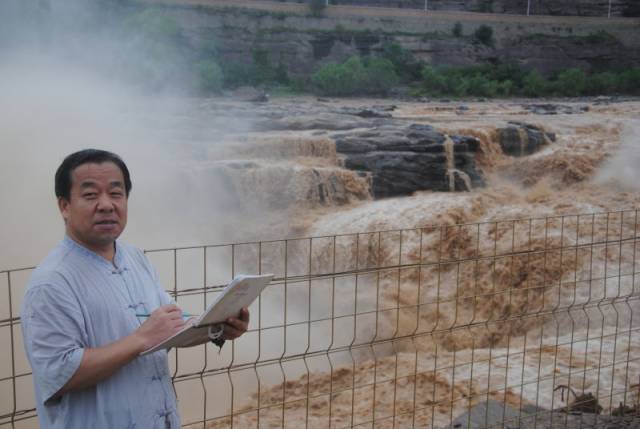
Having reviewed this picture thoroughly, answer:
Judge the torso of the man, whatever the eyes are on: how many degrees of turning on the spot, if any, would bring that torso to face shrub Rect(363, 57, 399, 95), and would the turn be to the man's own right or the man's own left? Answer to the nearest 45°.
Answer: approximately 135° to the man's own left

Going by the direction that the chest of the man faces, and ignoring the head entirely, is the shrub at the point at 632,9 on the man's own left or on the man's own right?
on the man's own left

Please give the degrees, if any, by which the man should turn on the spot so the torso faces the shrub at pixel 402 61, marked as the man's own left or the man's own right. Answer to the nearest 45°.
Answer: approximately 135° to the man's own left

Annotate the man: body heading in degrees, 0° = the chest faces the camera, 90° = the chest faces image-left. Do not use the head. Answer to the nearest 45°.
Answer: approximately 315°

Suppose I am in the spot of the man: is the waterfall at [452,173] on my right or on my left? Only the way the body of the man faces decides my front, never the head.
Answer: on my left

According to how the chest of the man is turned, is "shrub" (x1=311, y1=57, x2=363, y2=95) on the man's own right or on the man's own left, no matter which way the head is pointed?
on the man's own left
